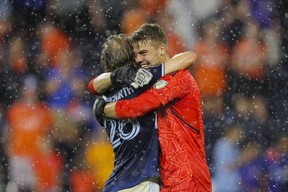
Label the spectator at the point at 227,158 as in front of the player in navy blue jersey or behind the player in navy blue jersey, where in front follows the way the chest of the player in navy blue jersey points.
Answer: in front

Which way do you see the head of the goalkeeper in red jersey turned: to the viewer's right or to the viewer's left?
to the viewer's left

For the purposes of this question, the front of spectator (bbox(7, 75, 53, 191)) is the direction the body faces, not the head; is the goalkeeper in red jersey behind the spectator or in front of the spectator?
in front

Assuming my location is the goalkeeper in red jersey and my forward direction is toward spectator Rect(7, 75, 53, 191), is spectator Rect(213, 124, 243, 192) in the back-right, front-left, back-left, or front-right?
front-right

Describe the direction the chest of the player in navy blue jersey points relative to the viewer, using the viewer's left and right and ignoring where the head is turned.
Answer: facing away from the viewer and to the right of the viewer

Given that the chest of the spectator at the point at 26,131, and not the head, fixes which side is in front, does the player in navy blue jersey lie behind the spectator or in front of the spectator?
in front

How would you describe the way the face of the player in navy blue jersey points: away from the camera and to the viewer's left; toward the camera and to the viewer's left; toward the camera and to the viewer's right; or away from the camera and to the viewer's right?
away from the camera and to the viewer's right

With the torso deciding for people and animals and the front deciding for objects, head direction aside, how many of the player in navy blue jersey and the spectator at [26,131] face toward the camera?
1

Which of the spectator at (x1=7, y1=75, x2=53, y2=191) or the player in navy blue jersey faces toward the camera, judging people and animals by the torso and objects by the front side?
the spectator

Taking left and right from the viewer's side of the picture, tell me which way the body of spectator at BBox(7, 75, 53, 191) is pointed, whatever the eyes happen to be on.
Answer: facing the viewer
